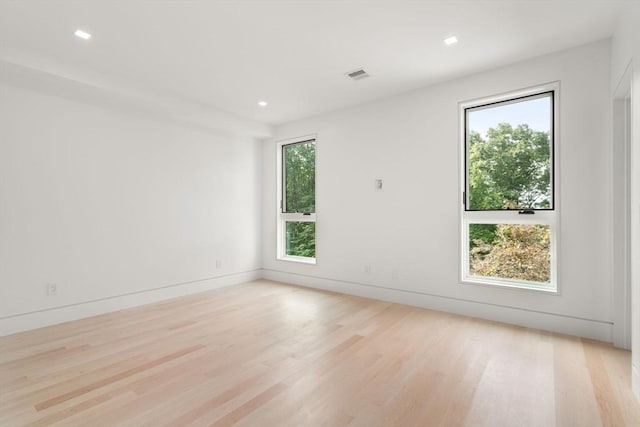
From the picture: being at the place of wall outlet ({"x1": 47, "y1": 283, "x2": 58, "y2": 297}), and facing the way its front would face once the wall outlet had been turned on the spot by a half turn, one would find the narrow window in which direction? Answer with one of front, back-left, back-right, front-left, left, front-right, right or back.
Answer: right

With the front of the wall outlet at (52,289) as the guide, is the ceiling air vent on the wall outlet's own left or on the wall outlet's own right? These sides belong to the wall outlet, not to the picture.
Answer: on the wall outlet's own left

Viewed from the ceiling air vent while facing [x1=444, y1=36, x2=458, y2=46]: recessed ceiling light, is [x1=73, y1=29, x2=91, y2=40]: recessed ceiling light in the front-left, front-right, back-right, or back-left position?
back-right

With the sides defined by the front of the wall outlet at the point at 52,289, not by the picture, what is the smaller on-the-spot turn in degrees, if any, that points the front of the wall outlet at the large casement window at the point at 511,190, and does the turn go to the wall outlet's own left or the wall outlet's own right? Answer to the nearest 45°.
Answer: approximately 45° to the wall outlet's own left
